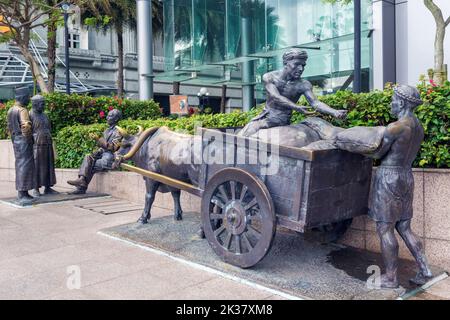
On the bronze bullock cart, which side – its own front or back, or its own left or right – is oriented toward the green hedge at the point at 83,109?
front

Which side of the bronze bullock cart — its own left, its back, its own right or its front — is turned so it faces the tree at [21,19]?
front

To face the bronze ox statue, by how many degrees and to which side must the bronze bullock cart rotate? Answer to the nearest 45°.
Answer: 0° — it already faces it

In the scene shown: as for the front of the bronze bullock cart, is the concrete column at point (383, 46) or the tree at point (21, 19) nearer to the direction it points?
the tree

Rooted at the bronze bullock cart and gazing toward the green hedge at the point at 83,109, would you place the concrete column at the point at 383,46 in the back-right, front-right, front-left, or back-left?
front-right

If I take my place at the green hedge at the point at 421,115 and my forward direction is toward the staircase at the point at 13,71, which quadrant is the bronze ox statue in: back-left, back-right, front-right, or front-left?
front-left

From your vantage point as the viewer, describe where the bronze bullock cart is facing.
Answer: facing away from the viewer and to the left of the viewer

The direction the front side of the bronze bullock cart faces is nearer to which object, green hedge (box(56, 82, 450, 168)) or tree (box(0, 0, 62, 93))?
the tree

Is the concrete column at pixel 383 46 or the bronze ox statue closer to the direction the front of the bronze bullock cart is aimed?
the bronze ox statue

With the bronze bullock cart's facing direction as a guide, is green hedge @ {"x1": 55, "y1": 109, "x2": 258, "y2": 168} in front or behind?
in front

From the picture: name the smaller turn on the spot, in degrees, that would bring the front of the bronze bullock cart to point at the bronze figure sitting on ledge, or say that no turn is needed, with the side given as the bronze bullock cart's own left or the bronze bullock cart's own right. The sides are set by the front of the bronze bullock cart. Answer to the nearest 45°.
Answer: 0° — it already faces it

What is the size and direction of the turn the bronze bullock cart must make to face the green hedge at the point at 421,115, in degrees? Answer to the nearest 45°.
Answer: approximately 90° to its right
